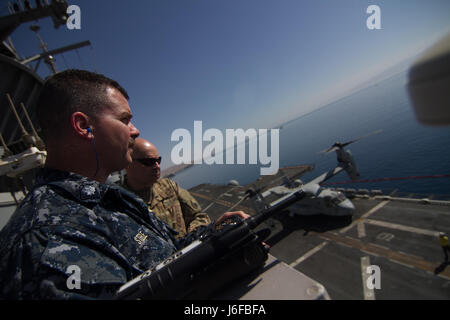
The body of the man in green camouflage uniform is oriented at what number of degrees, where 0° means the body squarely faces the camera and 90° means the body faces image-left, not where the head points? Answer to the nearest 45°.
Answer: approximately 315°

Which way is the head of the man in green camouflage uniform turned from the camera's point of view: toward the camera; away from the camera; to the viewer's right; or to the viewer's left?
to the viewer's right

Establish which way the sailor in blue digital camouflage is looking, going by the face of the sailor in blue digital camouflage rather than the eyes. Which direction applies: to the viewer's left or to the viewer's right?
to the viewer's right

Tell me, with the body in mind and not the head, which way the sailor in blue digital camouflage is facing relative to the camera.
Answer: to the viewer's right

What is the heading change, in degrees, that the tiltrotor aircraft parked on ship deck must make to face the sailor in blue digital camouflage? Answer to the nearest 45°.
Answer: approximately 45° to its right

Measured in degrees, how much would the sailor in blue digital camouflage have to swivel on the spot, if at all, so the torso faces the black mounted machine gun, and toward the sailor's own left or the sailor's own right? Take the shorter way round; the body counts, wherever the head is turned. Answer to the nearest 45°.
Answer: approximately 45° to the sailor's own right
